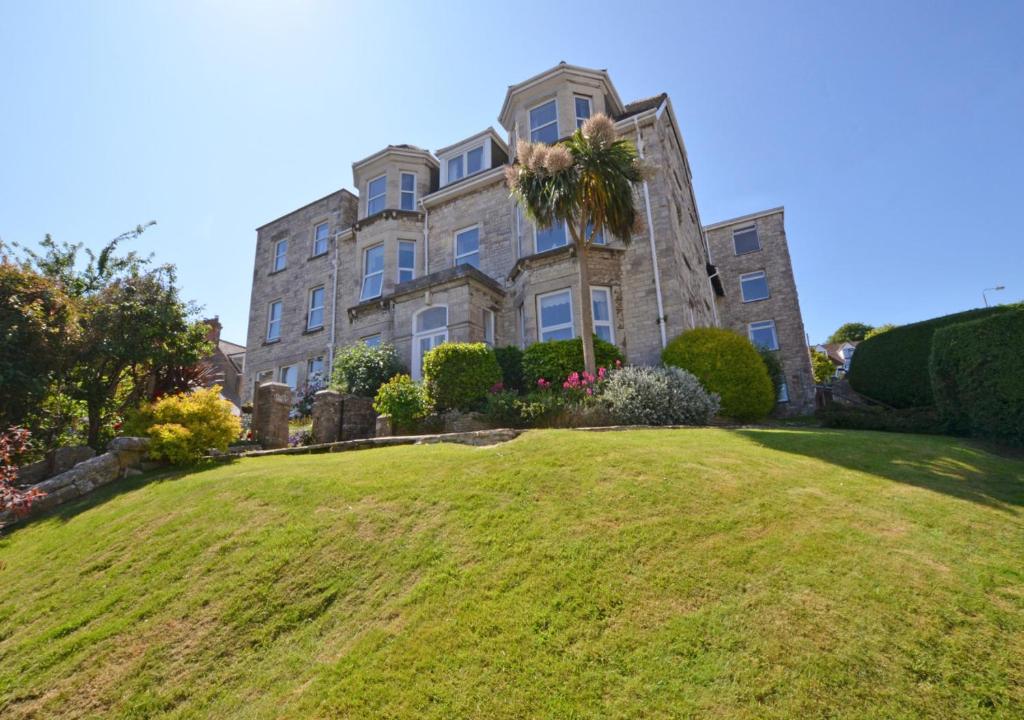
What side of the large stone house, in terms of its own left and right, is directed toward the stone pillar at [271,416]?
front

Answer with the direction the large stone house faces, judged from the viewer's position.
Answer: facing the viewer and to the left of the viewer

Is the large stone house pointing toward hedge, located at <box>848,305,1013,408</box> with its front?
no

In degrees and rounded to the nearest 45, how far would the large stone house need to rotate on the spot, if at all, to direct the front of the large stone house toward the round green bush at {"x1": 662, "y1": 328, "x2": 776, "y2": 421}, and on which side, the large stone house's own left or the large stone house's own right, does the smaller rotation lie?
approximately 90° to the large stone house's own left
